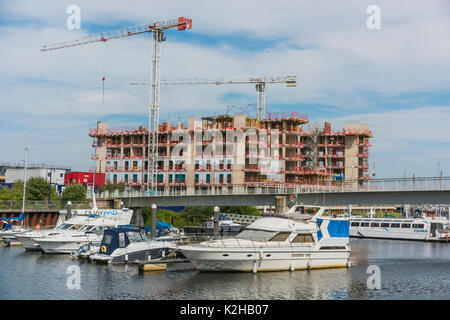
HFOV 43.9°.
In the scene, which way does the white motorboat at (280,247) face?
to the viewer's left

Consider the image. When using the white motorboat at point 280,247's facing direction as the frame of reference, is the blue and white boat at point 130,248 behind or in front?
in front
